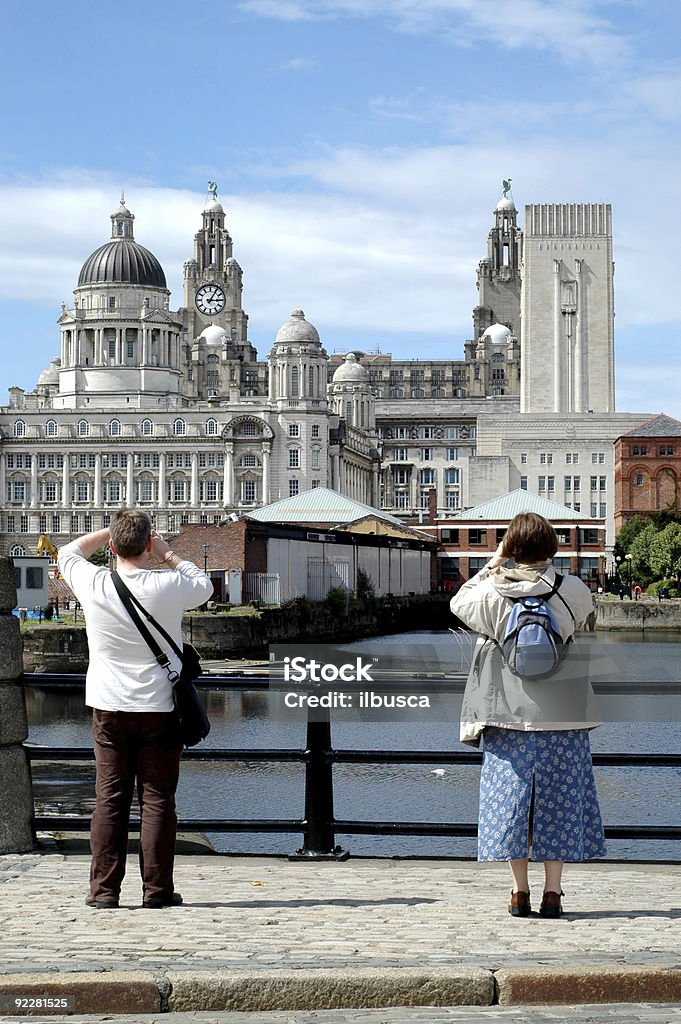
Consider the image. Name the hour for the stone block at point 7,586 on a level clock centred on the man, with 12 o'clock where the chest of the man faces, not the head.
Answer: The stone block is roughly at 11 o'clock from the man.

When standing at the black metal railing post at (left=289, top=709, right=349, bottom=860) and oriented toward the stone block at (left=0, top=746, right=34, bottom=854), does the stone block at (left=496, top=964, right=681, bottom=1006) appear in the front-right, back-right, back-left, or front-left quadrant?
back-left

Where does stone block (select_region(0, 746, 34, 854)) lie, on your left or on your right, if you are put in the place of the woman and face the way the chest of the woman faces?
on your left

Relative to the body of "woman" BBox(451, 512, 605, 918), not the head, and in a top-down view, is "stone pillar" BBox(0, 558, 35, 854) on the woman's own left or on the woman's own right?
on the woman's own left

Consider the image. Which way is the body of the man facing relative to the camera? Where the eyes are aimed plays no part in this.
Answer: away from the camera

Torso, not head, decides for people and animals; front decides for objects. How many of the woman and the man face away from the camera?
2

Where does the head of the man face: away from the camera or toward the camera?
away from the camera

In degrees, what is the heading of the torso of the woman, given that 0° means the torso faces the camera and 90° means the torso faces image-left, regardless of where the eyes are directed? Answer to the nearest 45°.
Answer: approximately 180°

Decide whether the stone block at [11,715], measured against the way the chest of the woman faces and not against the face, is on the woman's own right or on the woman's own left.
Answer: on the woman's own left

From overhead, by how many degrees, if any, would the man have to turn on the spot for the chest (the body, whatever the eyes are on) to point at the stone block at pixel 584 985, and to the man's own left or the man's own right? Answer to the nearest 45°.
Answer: approximately 135° to the man's own right

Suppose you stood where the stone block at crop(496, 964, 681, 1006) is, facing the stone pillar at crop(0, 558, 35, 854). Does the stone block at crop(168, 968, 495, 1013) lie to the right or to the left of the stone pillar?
left

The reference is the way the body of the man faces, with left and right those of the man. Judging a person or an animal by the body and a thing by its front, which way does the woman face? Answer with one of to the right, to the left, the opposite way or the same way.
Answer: the same way

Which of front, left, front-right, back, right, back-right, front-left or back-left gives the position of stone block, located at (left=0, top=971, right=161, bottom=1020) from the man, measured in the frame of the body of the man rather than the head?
back

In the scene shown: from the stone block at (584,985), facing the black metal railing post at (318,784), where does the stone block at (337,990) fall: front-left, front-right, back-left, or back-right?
front-left

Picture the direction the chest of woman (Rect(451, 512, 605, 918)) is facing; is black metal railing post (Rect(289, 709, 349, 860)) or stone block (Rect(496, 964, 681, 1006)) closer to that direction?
the black metal railing post
